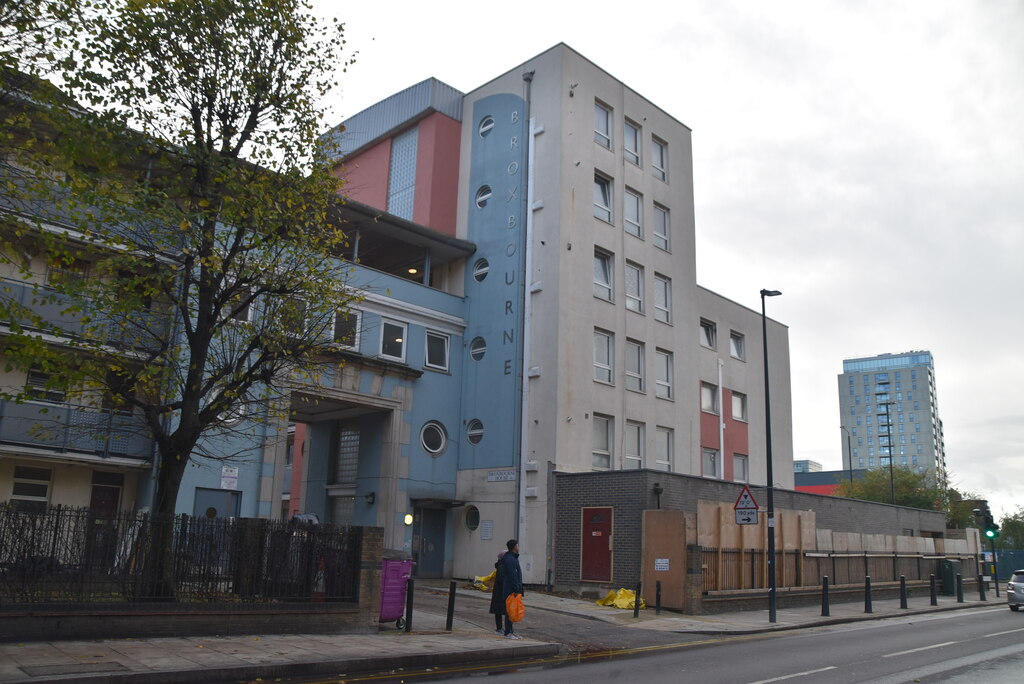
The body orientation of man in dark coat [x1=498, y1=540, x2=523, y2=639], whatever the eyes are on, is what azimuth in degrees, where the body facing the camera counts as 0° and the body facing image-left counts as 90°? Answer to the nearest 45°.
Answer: approximately 270°

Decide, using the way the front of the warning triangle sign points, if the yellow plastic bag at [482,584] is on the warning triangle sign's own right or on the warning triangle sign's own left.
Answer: on the warning triangle sign's own right

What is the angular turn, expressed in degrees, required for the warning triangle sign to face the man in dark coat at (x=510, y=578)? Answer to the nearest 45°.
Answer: approximately 45° to its right

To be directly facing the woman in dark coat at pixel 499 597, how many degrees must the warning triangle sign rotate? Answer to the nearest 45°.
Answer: approximately 45° to its right

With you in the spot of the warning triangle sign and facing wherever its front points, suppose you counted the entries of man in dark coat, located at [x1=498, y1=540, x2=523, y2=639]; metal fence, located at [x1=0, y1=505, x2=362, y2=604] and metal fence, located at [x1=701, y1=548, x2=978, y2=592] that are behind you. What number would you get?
1

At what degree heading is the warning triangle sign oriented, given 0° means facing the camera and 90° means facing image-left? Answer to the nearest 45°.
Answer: approximately 0°

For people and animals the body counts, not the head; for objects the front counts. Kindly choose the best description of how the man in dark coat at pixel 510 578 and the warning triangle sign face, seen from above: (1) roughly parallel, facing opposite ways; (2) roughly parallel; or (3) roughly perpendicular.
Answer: roughly perpendicular

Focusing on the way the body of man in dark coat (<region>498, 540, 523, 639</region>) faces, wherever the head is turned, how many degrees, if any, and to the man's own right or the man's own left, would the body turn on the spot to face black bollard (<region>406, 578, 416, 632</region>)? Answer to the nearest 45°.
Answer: approximately 180°

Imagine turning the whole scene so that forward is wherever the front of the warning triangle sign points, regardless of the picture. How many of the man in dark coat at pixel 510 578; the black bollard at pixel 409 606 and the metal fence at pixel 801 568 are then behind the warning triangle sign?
1

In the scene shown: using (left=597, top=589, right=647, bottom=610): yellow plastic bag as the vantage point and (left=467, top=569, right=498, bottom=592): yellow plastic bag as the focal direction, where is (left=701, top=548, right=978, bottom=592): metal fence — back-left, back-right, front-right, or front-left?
back-right
